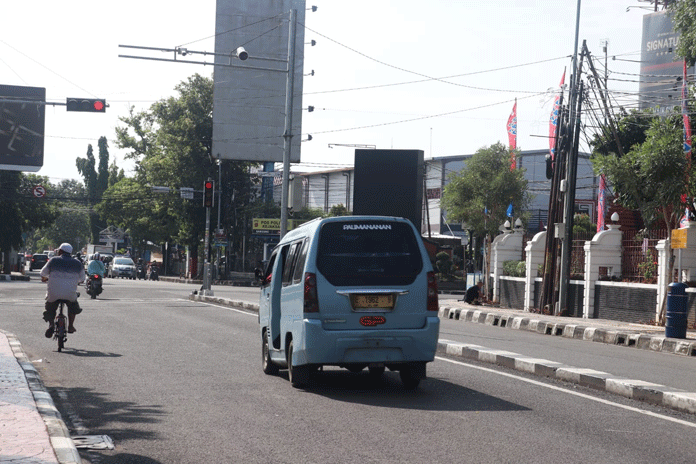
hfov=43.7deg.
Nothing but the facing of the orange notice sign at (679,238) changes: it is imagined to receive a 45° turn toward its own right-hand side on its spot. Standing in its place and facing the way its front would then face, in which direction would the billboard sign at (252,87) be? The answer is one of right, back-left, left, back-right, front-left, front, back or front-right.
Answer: right

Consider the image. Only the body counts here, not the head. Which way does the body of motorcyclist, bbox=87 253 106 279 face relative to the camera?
away from the camera

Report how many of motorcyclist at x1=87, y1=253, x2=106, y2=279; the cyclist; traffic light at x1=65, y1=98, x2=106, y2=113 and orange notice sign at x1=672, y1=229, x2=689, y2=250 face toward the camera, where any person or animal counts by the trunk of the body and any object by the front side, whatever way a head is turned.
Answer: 2

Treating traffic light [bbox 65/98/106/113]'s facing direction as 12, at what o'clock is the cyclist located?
The cyclist is roughly at 12 o'clock from the traffic light.

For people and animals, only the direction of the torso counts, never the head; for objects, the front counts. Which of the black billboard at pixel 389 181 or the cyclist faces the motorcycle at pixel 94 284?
the cyclist

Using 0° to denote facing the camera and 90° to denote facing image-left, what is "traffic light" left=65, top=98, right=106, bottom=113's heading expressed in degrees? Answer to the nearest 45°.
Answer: approximately 0°

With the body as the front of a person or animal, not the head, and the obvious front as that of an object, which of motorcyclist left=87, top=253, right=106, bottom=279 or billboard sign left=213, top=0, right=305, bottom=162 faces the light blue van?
the billboard sign

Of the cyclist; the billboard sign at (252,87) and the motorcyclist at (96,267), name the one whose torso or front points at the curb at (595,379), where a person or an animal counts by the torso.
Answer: the billboard sign

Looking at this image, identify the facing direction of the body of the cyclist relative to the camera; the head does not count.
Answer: away from the camera
